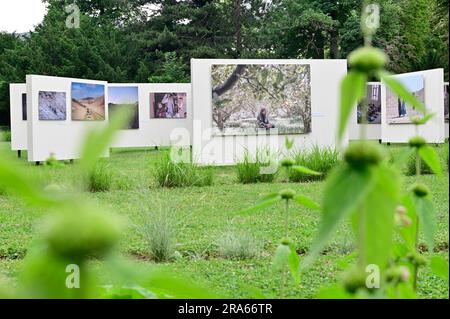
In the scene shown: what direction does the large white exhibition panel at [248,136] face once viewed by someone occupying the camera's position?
facing the viewer

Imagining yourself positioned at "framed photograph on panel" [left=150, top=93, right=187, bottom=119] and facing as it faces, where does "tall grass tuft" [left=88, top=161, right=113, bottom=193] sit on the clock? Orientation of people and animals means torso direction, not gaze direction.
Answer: The tall grass tuft is roughly at 12 o'clock from the framed photograph on panel.

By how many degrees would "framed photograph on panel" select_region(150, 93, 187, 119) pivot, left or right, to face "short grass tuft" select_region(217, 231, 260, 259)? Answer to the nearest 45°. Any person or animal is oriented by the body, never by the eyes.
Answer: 0° — it already faces it

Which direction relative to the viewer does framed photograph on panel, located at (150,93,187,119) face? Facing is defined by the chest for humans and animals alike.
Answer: toward the camera

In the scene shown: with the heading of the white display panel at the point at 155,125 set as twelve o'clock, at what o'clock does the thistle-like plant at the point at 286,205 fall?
The thistle-like plant is roughly at 12 o'clock from the white display panel.

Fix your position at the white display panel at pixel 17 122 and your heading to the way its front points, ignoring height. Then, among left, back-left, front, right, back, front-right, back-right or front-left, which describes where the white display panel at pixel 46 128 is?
front

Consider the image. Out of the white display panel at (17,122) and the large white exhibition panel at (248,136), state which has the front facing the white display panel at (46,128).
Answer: the white display panel at (17,122)

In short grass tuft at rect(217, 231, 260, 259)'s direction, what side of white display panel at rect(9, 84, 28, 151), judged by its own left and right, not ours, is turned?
front

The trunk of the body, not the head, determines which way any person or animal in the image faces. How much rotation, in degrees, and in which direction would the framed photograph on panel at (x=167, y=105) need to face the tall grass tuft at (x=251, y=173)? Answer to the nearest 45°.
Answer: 0° — it already faces it

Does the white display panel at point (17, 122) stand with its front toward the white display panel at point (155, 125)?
no

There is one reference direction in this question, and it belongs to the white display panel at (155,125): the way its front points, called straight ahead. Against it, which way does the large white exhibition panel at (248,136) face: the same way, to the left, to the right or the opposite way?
the same way

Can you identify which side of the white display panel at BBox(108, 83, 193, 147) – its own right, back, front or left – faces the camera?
front

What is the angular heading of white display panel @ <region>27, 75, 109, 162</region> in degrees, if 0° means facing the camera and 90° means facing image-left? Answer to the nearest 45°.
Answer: approximately 315°

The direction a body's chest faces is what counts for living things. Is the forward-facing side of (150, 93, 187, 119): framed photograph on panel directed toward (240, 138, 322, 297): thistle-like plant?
yes

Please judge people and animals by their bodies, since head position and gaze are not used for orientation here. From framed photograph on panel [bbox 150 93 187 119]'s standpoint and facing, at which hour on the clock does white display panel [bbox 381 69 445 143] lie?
The white display panel is roughly at 10 o'clock from the framed photograph on panel.
